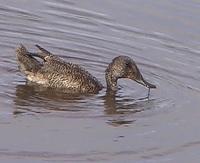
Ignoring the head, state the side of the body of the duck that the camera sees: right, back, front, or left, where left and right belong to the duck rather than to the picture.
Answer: right
